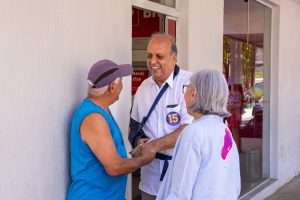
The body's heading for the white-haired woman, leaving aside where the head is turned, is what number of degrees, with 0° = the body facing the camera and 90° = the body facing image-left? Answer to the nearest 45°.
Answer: approximately 135°

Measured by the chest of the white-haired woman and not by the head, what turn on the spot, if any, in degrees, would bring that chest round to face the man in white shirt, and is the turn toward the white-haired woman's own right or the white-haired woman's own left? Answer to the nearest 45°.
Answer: approximately 45° to the white-haired woman's own right

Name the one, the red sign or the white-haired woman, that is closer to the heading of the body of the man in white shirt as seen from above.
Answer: the white-haired woman

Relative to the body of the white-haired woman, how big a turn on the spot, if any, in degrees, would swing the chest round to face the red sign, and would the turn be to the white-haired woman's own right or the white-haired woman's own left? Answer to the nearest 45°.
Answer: approximately 45° to the white-haired woman's own right

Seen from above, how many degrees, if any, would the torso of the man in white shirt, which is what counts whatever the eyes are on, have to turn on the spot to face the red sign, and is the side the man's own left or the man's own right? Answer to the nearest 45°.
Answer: approximately 135° to the man's own right

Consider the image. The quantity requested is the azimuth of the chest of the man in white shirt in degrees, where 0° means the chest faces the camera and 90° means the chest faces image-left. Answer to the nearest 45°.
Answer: approximately 45°

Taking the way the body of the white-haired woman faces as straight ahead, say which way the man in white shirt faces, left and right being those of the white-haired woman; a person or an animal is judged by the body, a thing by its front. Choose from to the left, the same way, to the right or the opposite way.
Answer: to the left

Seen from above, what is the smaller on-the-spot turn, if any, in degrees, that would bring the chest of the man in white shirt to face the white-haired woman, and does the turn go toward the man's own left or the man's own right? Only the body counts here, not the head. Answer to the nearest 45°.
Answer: approximately 45° to the man's own left
